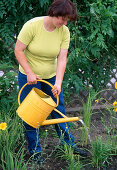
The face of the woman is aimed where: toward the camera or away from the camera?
toward the camera

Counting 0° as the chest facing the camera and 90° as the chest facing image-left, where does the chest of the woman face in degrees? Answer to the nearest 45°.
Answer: approximately 315°
